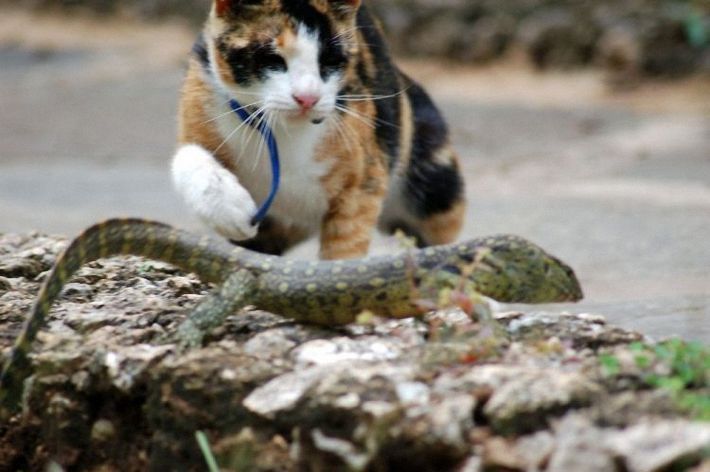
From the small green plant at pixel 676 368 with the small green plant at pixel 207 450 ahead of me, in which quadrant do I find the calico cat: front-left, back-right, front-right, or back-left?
front-right

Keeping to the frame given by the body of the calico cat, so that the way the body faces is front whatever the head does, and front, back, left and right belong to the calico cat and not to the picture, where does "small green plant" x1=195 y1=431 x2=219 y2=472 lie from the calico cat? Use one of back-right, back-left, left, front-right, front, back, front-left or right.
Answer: front-left

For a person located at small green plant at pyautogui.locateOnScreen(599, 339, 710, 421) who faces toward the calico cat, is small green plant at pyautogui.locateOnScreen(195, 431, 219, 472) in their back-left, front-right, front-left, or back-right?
front-left

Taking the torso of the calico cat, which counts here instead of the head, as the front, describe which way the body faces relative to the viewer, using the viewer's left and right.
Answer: facing the viewer and to the left of the viewer

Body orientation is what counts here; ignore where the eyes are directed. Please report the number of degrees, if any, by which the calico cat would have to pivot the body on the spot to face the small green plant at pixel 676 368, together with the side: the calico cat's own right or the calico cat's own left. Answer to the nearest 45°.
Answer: approximately 90° to the calico cat's own left
